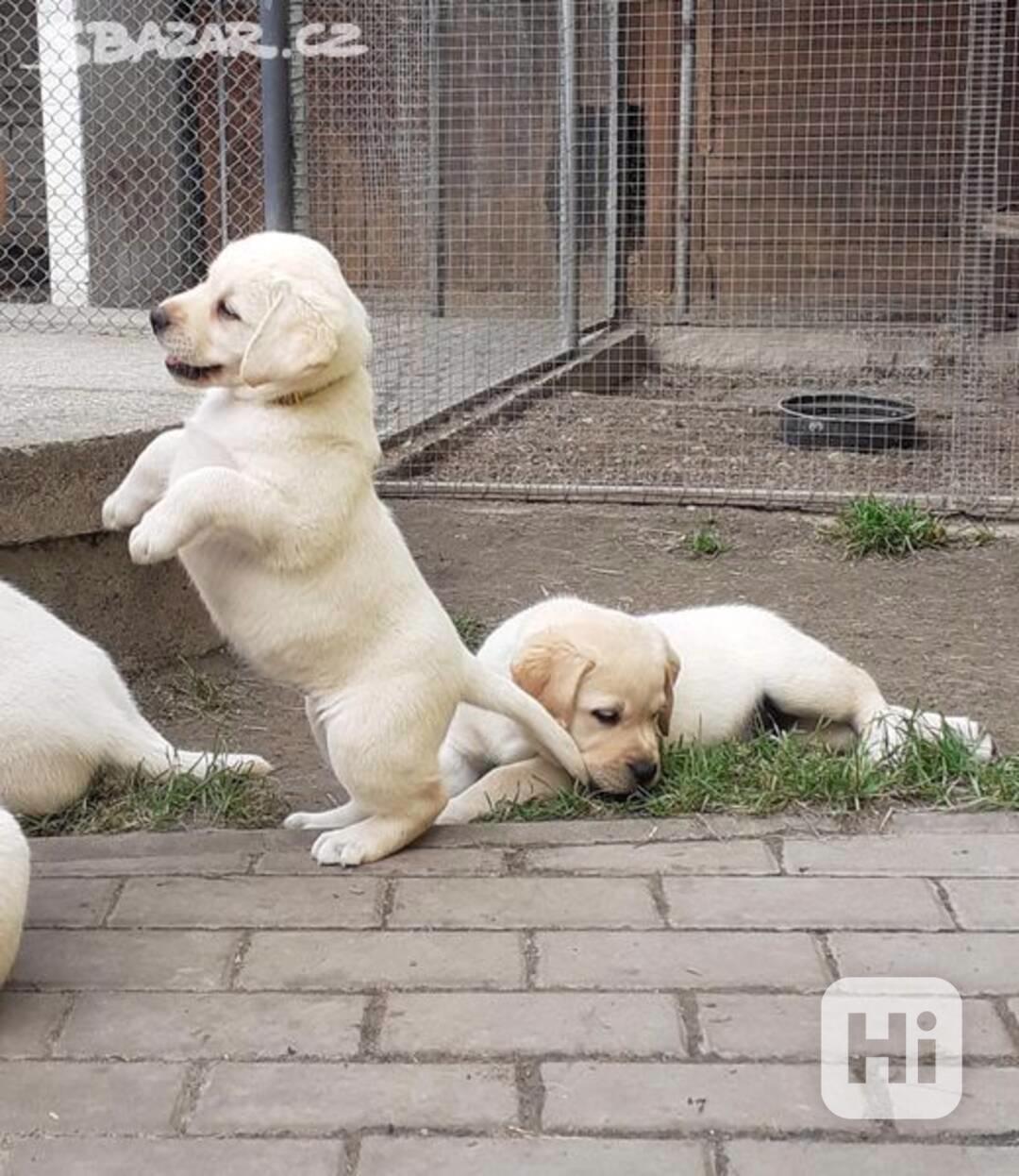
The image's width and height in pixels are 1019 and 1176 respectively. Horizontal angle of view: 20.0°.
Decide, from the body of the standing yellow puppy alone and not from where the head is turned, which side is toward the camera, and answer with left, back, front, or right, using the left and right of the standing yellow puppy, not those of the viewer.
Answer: left

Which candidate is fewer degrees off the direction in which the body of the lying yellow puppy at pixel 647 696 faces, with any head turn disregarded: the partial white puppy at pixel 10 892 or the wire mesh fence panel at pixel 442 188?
the partial white puppy

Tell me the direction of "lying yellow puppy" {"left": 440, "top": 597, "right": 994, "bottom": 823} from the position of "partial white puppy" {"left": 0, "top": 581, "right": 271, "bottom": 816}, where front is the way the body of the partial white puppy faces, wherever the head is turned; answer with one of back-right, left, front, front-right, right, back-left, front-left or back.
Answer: back

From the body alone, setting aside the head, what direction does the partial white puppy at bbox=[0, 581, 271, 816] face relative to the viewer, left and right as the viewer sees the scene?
facing to the left of the viewer

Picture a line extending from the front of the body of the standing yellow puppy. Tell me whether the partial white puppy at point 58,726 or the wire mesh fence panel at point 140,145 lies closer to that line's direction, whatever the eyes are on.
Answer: the partial white puppy

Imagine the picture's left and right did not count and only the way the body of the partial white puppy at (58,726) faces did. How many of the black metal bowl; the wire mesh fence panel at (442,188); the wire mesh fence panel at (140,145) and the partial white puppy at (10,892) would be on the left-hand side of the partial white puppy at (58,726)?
1

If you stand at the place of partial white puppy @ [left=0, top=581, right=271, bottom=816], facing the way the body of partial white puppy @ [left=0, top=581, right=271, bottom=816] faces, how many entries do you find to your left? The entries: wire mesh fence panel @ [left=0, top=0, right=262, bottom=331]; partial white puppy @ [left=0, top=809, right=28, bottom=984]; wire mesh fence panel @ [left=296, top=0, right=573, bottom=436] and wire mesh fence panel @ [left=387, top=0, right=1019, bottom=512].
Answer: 1

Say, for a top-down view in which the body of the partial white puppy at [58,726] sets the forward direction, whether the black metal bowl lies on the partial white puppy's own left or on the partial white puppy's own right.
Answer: on the partial white puppy's own right

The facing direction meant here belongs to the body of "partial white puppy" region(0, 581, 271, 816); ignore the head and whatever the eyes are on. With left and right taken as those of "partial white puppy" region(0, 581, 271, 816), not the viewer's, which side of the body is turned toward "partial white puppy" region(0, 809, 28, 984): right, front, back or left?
left

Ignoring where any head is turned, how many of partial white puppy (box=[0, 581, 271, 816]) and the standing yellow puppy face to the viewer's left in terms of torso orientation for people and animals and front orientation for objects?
2

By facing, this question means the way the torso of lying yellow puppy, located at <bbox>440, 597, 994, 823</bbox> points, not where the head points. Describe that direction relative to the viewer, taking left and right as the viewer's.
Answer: facing the viewer and to the left of the viewer

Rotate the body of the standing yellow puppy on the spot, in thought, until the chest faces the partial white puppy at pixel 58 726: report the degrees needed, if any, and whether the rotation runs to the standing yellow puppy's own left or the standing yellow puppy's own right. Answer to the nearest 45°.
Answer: approximately 45° to the standing yellow puppy's own right

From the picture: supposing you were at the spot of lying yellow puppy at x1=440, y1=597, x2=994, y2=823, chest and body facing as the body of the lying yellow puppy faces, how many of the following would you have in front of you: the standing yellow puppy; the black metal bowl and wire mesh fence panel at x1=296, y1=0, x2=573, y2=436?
1
